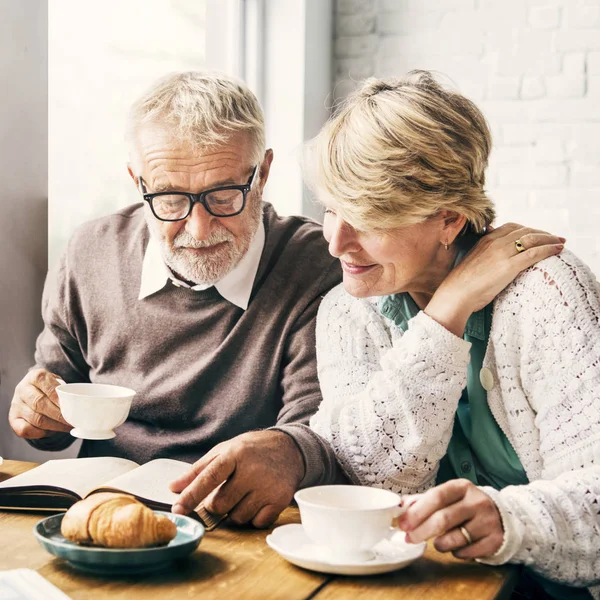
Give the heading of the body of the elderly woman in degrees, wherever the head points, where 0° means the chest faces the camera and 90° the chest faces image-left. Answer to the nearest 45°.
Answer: approximately 45°

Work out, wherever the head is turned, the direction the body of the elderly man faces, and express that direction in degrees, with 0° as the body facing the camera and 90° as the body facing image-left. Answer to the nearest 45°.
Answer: approximately 0°

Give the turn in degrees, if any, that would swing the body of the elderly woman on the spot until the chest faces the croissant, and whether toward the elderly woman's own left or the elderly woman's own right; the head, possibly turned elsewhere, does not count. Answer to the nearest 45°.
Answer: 0° — they already face it

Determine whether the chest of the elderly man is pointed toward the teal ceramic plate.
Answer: yes

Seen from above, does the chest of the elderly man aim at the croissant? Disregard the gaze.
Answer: yes
